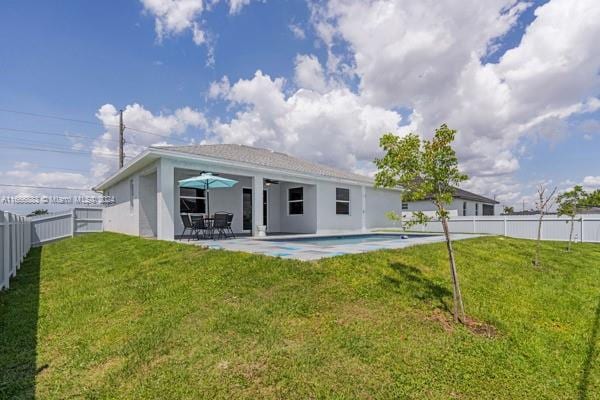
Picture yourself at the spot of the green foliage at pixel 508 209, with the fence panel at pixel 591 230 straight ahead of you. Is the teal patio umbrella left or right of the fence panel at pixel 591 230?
right

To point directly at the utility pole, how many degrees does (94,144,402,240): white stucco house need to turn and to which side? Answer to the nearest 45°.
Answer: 0° — it already faces it

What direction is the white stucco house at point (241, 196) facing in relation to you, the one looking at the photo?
facing away from the viewer and to the left of the viewer

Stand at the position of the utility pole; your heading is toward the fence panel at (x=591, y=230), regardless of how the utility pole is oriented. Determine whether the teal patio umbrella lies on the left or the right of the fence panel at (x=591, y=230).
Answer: right

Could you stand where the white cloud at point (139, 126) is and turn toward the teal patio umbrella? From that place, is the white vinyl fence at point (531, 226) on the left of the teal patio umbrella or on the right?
left

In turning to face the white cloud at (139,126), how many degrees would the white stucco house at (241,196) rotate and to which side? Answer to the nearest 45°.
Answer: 0° — it already faces it

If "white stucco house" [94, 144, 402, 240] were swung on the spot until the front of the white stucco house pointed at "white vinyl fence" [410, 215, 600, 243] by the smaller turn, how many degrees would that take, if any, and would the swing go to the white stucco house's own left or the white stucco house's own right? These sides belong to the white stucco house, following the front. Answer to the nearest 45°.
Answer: approximately 135° to the white stucco house's own right

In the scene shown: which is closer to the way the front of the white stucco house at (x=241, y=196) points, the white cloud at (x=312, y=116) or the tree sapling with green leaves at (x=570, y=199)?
the white cloud

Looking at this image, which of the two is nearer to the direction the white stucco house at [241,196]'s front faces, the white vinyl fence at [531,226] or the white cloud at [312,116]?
the white cloud

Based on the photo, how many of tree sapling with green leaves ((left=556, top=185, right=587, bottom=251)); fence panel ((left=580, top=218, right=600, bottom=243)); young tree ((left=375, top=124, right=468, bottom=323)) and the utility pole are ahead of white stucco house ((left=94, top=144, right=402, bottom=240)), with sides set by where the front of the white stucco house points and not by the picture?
1

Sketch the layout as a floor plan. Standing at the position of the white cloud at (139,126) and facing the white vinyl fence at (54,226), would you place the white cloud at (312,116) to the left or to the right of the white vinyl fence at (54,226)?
left

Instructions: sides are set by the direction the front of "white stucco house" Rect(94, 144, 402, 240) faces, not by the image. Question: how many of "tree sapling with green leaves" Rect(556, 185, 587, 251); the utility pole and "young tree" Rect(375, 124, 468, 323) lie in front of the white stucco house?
1
